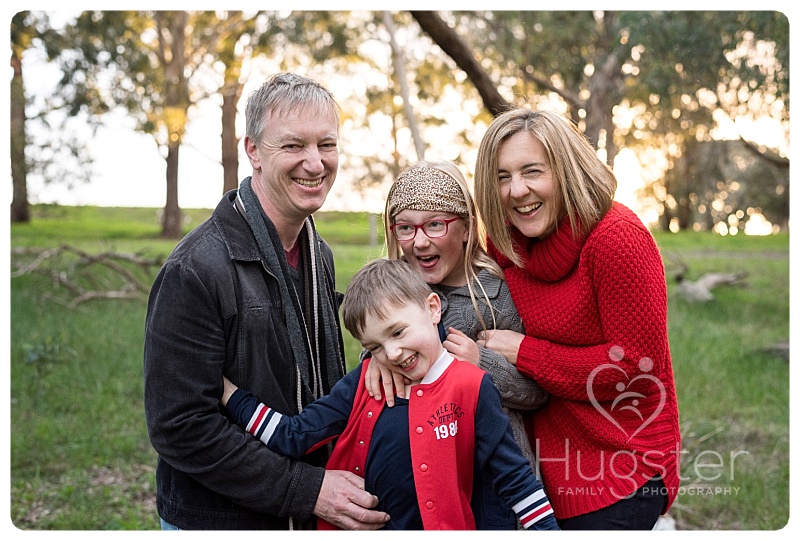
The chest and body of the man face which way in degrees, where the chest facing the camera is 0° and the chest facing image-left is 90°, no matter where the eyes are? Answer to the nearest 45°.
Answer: approximately 315°

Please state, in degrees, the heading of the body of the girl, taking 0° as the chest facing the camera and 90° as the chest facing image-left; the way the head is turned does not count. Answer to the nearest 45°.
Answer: approximately 45°

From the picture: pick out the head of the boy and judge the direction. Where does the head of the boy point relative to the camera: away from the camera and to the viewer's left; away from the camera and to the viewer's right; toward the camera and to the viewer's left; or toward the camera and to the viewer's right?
toward the camera and to the viewer's left

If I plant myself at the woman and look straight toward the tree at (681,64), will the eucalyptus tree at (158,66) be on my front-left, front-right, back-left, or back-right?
front-left

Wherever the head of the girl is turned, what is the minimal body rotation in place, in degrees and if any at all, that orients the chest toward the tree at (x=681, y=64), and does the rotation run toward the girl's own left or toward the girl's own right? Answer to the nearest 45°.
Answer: approximately 135° to the girl's own right

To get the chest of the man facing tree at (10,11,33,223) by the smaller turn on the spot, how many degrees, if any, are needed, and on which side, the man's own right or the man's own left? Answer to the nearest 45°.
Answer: approximately 135° to the man's own left

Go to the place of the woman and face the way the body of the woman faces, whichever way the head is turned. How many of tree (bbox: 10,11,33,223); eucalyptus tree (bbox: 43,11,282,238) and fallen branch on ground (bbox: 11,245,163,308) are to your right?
3

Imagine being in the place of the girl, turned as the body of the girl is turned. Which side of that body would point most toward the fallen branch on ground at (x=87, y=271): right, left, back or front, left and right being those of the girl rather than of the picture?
right

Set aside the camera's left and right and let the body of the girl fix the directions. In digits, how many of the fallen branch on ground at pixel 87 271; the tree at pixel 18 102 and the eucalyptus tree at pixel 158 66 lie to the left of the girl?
0

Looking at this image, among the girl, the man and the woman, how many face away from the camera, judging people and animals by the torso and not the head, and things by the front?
0

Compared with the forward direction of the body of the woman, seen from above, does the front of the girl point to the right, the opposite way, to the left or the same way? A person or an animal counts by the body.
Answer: the same way

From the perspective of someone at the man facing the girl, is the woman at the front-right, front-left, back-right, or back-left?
front-right

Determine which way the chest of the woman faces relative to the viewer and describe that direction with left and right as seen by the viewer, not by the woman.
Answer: facing the viewer and to the left of the viewer

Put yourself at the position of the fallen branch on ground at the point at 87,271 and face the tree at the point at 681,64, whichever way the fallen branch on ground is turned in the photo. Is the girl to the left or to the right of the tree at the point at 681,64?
right

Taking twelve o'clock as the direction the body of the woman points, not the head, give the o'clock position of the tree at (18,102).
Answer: The tree is roughly at 3 o'clock from the woman.
